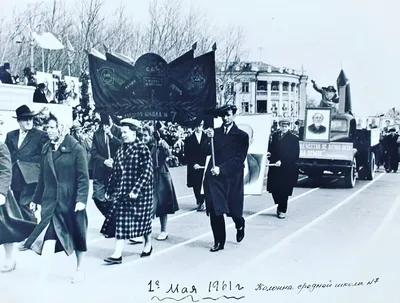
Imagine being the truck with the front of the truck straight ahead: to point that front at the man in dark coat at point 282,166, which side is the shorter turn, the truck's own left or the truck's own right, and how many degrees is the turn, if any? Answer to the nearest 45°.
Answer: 0° — it already faces them

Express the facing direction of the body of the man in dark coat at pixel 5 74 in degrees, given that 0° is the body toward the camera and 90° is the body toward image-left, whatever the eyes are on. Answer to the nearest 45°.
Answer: approximately 315°

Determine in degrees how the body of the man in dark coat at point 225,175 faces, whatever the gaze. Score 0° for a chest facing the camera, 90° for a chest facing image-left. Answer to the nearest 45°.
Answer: approximately 45°

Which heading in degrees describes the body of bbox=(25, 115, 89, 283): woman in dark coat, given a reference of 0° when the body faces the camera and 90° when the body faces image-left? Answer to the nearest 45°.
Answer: approximately 45°

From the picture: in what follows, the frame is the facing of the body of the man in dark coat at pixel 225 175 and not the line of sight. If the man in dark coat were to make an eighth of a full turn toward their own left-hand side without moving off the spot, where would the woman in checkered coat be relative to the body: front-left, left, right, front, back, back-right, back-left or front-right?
right

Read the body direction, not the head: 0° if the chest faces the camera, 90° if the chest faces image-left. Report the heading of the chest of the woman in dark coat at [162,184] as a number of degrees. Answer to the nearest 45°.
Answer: approximately 45°

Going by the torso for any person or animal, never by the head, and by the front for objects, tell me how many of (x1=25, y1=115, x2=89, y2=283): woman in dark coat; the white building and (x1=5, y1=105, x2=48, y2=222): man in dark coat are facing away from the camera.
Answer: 0

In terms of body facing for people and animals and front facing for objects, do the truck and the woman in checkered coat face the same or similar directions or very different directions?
same or similar directions

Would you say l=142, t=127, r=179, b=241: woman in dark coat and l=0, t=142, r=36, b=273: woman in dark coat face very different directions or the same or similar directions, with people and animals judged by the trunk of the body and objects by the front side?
same or similar directions

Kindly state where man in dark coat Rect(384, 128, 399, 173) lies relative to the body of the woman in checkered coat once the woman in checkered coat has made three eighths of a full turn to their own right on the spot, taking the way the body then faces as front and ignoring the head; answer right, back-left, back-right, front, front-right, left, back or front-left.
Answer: right

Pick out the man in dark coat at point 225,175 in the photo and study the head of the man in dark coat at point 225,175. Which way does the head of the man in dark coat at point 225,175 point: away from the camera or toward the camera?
toward the camera

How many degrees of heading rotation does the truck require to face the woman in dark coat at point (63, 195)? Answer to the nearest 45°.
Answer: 0° — it already faces them

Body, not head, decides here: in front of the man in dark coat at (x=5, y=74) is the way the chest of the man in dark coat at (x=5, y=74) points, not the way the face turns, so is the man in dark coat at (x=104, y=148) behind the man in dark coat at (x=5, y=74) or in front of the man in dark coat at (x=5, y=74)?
in front
